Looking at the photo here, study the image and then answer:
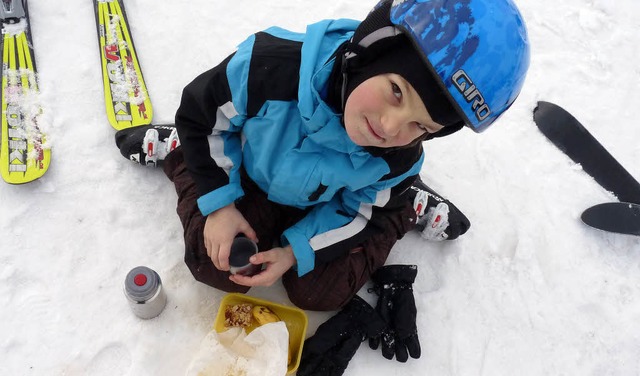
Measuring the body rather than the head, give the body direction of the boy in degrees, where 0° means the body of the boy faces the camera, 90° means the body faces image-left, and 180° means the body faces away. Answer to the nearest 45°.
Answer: approximately 0°

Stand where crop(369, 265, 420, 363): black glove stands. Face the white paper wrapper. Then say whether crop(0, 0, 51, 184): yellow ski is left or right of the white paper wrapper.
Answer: right

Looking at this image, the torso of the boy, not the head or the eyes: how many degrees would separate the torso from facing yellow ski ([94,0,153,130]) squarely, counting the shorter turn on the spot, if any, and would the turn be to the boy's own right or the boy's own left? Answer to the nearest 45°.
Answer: approximately 135° to the boy's own right
